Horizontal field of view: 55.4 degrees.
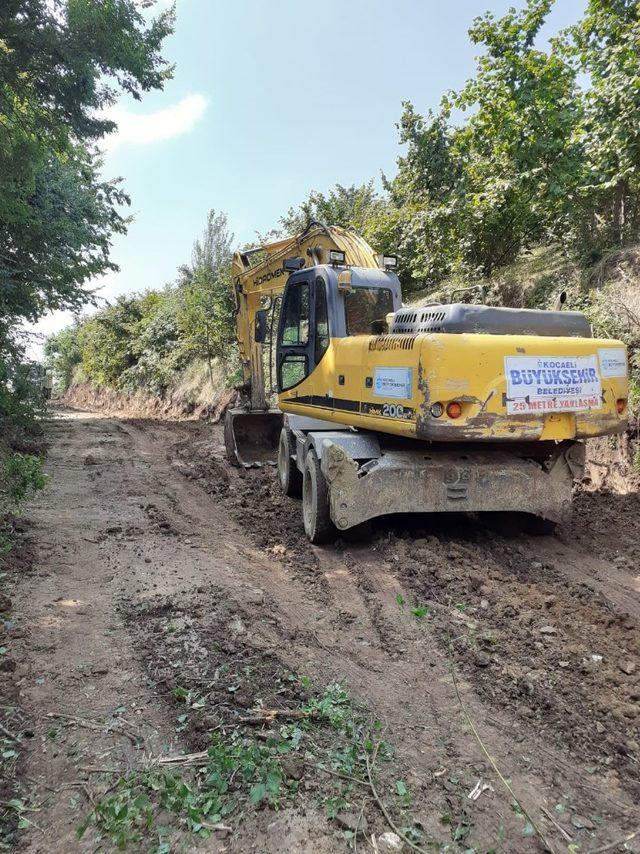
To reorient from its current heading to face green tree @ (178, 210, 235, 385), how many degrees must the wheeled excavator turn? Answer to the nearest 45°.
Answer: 0° — it already faces it

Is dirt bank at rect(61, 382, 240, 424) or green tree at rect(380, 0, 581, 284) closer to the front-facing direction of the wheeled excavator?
the dirt bank

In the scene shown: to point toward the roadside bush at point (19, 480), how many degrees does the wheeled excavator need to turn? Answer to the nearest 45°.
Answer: approximately 45° to its left

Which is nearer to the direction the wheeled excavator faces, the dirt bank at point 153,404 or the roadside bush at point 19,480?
the dirt bank

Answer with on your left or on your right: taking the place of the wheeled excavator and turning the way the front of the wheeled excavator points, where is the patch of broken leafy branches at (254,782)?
on your left

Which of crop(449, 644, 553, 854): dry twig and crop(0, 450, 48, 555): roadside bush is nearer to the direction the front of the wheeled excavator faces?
the roadside bush

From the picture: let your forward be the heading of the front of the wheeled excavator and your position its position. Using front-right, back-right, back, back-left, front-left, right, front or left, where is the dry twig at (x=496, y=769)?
back-left

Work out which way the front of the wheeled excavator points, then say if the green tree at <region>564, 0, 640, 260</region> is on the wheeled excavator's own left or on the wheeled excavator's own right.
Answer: on the wheeled excavator's own right

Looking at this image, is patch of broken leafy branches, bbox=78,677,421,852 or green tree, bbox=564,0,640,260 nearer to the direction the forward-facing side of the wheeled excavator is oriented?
the green tree

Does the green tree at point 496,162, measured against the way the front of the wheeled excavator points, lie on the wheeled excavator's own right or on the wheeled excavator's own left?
on the wheeled excavator's own right

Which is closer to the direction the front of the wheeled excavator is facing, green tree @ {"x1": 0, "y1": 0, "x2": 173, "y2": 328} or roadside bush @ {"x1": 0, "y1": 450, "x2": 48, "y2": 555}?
the green tree

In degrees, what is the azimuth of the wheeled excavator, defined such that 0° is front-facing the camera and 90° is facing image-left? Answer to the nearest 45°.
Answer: approximately 135°

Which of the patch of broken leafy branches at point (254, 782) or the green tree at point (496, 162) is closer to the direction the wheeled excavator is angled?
the green tree
